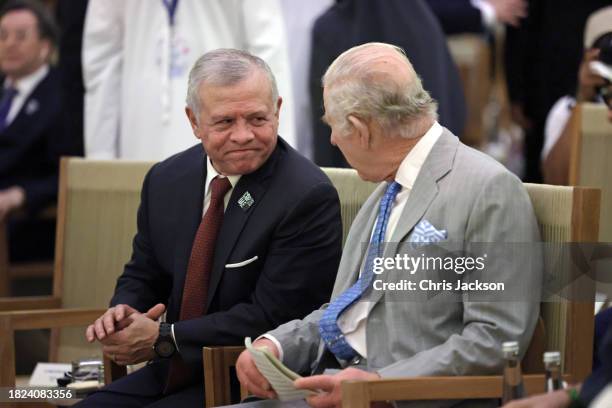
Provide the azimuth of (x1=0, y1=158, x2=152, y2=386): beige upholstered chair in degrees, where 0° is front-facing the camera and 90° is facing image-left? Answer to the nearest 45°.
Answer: approximately 45°

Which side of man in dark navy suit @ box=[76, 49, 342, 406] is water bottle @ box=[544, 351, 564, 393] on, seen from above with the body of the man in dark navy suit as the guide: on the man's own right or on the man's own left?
on the man's own left

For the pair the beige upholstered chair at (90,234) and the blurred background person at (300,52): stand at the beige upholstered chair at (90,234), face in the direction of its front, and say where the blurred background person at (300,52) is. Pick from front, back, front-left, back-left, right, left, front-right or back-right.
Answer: back

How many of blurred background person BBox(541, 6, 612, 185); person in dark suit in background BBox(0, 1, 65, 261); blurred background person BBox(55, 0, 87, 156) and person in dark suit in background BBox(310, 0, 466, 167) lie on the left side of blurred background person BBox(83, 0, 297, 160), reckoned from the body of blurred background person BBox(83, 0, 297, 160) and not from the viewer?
2

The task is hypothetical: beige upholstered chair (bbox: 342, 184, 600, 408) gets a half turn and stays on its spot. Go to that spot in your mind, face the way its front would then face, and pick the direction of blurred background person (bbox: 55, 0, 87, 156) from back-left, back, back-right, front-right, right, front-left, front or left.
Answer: left

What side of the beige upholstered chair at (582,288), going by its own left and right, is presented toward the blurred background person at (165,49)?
right

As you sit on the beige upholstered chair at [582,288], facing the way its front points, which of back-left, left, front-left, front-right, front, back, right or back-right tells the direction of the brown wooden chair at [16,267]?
right

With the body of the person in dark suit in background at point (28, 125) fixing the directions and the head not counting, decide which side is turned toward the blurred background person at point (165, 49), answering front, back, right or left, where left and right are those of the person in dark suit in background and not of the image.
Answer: left

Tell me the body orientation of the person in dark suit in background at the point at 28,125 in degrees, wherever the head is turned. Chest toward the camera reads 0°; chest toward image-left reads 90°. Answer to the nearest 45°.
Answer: approximately 45°

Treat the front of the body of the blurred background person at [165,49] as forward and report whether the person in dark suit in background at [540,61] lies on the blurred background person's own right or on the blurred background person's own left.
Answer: on the blurred background person's own left

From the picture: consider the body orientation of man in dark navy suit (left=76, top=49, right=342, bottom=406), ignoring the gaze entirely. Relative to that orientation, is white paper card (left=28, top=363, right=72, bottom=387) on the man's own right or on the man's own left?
on the man's own right
